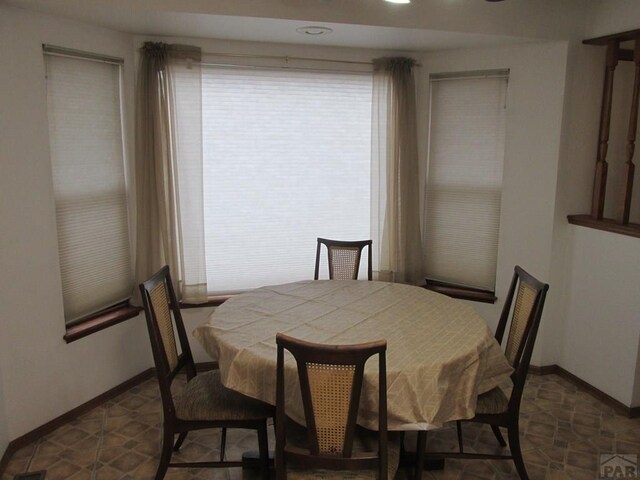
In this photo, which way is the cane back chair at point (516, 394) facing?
to the viewer's left

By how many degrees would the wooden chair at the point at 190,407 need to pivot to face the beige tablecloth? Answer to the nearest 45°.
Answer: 0° — it already faces it

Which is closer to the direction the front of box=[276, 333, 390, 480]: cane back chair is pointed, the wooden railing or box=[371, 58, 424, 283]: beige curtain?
the beige curtain

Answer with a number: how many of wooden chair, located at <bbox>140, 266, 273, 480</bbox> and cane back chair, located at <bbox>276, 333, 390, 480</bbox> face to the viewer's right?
1

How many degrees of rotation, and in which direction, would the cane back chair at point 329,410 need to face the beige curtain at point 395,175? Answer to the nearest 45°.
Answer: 0° — it already faces it

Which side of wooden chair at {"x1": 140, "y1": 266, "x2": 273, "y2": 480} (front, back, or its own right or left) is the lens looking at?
right

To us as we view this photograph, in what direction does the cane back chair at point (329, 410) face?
facing away from the viewer

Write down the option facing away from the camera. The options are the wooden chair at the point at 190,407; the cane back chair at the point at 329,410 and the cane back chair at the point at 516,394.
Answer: the cane back chair at the point at 329,410

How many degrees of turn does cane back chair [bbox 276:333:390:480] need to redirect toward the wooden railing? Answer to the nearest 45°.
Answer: approximately 45° to its right

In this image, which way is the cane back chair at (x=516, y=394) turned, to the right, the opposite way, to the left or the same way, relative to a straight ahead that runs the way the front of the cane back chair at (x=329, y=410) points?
to the left

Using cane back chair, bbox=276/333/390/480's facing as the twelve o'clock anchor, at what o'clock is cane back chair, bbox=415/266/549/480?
cane back chair, bbox=415/266/549/480 is roughly at 2 o'clock from cane back chair, bbox=276/333/390/480.

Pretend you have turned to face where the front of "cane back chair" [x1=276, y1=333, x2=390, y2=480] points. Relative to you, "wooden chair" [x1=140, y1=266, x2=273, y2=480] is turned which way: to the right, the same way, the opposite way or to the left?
to the right
